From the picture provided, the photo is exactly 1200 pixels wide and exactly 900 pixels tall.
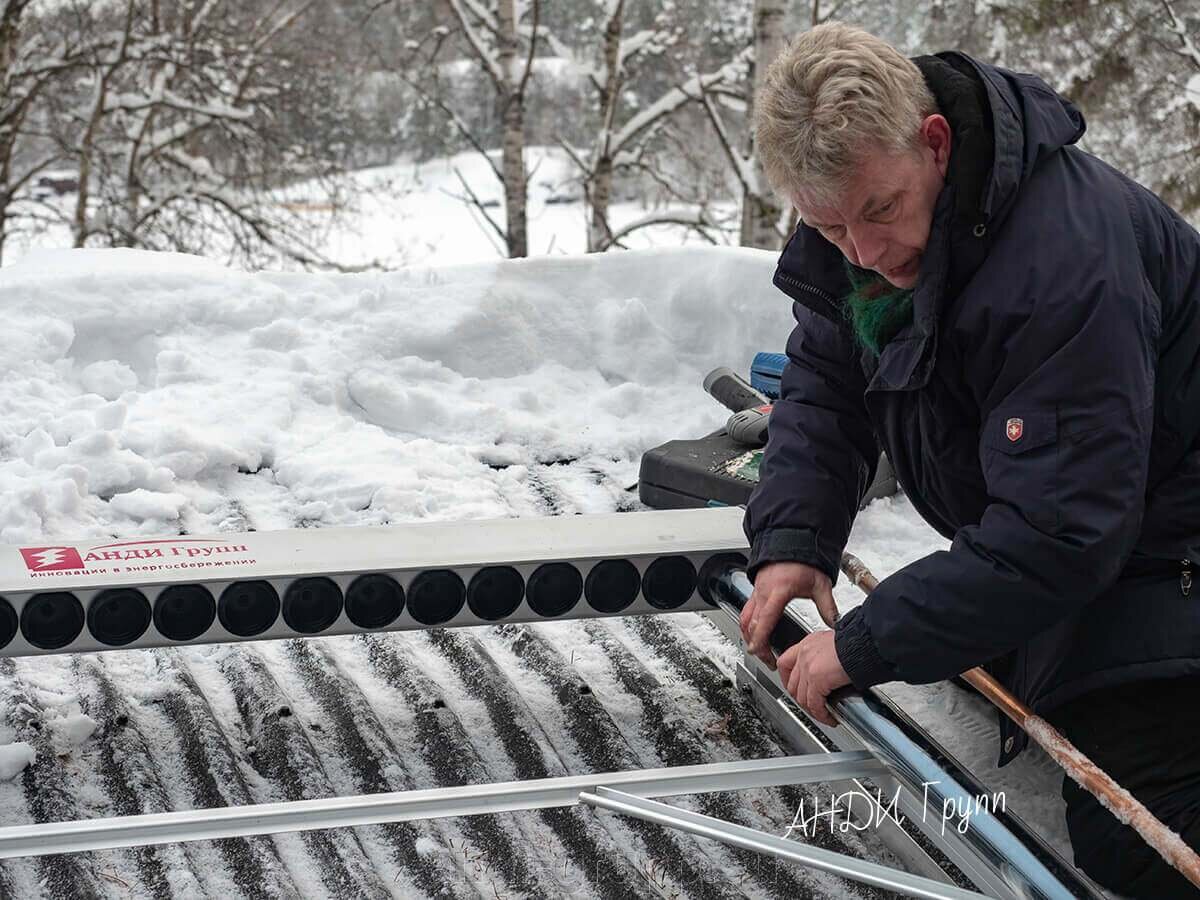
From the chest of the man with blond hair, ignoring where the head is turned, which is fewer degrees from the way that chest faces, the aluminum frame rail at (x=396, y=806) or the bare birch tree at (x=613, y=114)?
the aluminum frame rail

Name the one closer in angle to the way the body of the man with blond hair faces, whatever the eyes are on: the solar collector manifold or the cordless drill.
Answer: the solar collector manifold

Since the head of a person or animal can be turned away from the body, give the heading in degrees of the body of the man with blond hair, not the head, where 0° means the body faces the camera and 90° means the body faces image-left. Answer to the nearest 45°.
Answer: approximately 45°

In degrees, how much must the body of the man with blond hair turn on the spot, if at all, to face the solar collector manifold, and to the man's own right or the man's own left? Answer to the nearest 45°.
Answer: approximately 45° to the man's own right

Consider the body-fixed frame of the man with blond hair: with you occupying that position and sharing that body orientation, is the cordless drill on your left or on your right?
on your right

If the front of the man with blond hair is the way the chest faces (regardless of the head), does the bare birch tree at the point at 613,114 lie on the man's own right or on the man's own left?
on the man's own right
